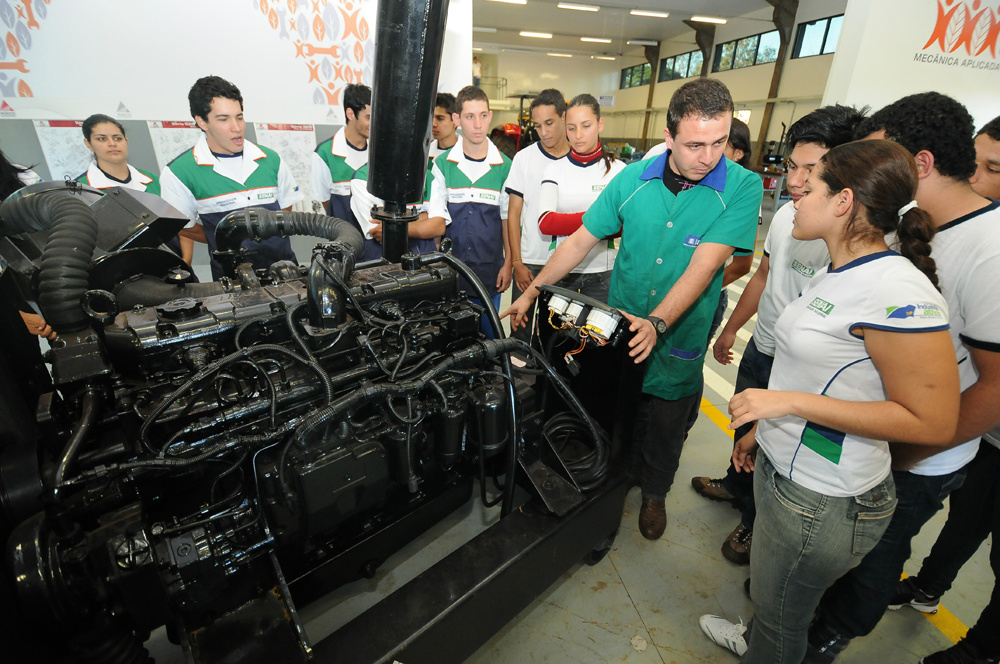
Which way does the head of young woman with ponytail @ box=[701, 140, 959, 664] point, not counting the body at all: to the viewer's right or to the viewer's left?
to the viewer's left

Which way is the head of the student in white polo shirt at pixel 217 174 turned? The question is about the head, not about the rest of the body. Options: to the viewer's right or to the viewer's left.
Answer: to the viewer's right

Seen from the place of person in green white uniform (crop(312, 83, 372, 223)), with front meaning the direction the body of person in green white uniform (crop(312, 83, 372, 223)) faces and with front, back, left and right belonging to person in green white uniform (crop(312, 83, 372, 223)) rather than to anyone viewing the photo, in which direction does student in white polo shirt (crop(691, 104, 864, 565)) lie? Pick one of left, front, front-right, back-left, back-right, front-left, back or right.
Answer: front

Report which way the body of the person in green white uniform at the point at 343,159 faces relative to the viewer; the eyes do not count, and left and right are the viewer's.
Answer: facing the viewer and to the right of the viewer

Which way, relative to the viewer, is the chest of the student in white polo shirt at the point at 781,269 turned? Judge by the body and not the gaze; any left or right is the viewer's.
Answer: facing the viewer and to the left of the viewer

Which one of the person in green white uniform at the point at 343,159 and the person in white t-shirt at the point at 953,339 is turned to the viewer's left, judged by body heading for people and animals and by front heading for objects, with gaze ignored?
the person in white t-shirt at the point at 953,339

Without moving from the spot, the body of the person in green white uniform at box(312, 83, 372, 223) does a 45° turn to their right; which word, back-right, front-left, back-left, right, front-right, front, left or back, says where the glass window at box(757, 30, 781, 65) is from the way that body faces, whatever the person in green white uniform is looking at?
back-left

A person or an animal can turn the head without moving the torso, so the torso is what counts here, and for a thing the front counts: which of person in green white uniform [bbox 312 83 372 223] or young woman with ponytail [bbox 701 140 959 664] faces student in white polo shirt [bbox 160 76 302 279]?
the young woman with ponytail

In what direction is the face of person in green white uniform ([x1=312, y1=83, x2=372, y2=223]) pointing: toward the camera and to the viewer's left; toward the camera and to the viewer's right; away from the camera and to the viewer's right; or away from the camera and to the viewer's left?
toward the camera and to the viewer's right

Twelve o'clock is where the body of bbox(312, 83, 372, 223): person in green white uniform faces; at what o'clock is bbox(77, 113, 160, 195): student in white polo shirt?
bbox(77, 113, 160, 195): student in white polo shirt is roughly at 5 o'clock from bbox(312, 83, 372, 223): person in green white uniform.

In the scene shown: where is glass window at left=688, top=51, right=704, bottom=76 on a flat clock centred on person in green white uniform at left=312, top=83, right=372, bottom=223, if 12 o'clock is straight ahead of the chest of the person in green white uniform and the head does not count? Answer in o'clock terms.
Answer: The glass window is roughly at 9 o'clock from the person in green white uniform.

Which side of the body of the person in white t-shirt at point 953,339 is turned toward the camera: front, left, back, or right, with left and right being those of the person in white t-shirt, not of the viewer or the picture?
left

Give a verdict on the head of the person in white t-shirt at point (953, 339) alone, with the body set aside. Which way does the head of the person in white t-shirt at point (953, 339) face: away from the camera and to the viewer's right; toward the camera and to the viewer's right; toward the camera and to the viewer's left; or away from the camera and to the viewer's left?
away from the camera and to the viewer's left

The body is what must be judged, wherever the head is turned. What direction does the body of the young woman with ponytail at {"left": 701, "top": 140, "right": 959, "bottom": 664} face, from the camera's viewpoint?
to the viewer's left

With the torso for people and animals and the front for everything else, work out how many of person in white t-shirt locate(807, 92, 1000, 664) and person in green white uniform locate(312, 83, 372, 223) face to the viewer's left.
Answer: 1

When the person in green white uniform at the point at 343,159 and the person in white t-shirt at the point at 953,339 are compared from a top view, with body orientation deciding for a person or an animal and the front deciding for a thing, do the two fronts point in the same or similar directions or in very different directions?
very different directions
